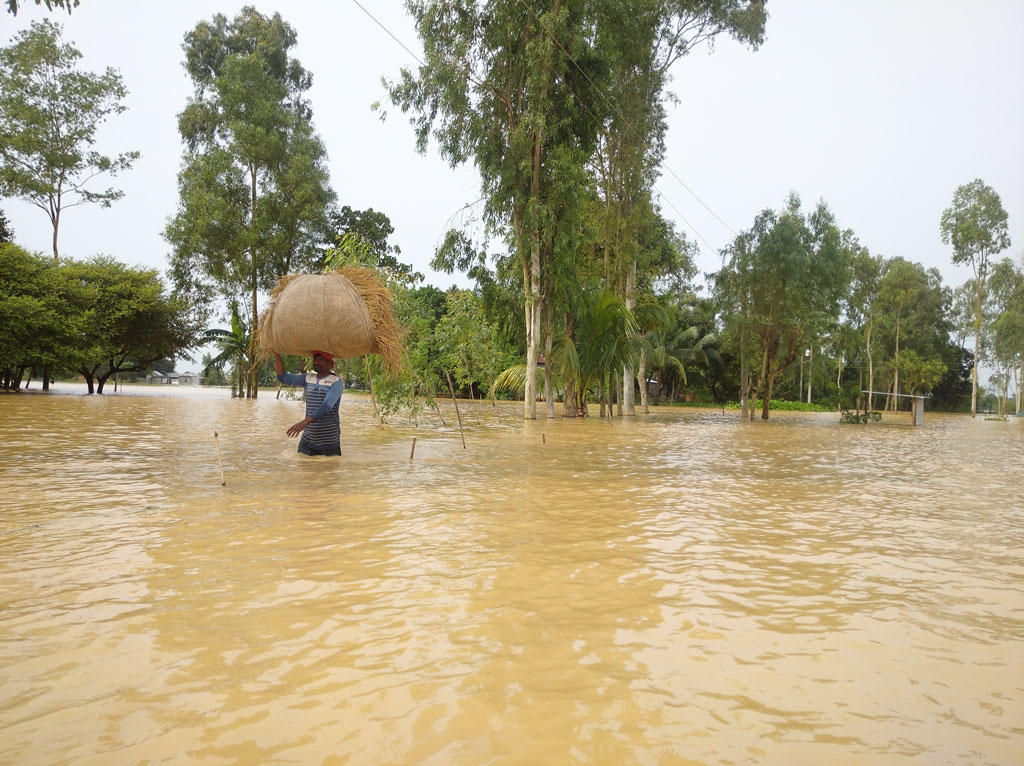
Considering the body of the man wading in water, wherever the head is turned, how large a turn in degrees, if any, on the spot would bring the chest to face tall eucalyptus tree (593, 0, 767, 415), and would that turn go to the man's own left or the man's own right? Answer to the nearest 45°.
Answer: approximately 180°

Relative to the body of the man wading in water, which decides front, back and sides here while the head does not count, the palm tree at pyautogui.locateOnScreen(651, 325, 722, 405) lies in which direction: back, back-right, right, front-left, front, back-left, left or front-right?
back

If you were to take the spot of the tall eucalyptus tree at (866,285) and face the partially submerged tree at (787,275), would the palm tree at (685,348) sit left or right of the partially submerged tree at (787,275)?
right

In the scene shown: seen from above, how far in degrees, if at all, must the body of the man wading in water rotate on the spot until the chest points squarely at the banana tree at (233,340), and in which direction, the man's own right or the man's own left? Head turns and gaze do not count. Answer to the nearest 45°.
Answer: approximately 135° to the man's own right

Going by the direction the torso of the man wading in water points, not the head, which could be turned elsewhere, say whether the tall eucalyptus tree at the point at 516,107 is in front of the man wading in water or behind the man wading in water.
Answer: behind

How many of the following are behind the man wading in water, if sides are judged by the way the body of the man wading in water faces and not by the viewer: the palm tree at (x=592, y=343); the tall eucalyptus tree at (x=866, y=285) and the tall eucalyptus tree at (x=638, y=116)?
3

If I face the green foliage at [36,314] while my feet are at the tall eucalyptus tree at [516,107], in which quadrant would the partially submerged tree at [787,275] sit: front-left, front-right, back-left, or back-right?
back-right

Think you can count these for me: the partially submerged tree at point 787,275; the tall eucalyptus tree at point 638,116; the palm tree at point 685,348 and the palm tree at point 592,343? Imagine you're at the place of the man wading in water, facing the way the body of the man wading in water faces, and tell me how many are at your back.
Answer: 4

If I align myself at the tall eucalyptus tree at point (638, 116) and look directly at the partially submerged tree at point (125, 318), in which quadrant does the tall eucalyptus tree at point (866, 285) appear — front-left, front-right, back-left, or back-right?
back-right

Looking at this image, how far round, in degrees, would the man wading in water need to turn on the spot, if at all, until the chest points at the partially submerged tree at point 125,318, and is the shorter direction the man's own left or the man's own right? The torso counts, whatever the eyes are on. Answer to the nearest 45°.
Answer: approximately 135° to the man's own right

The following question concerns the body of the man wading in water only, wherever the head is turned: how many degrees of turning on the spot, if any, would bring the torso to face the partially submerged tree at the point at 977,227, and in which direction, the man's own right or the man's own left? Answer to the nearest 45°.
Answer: approximately 180°

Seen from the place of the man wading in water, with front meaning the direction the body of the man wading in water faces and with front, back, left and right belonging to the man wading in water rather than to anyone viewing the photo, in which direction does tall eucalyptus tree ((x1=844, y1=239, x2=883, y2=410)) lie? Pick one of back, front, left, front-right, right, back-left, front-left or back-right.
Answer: back

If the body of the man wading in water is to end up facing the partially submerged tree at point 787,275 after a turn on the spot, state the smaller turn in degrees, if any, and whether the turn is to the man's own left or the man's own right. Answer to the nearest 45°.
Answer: approximately 180°

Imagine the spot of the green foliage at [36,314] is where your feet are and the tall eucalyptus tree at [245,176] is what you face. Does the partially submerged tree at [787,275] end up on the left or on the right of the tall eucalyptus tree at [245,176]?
right

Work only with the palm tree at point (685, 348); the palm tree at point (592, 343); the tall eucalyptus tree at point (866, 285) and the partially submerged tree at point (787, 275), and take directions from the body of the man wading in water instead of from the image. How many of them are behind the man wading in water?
4
